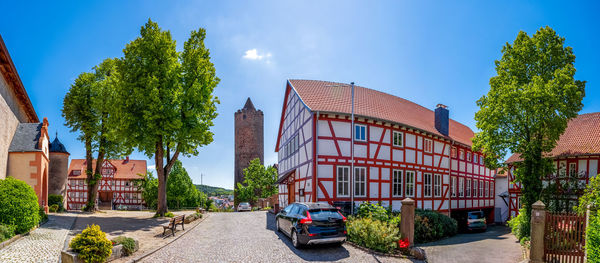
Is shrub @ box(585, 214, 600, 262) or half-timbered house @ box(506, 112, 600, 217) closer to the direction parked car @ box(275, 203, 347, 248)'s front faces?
the half-timbered house

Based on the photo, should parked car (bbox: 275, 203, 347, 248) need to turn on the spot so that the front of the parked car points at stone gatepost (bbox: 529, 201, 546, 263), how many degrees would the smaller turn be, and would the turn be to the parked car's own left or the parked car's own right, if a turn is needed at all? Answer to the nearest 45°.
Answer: approximately 135° to the parked car's own right

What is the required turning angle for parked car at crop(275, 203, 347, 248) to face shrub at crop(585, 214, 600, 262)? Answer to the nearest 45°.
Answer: approximately 180°

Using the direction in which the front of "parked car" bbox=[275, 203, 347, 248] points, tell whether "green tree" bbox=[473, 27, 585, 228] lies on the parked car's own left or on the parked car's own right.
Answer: on the parked car's own right

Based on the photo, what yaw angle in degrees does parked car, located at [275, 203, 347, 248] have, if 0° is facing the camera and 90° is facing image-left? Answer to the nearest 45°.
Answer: approximately 135°

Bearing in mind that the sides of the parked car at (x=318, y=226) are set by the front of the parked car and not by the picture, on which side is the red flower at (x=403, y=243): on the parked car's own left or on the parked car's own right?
on the parked car's own right

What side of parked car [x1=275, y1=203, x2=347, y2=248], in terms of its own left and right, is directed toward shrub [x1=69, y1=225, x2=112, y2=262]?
left

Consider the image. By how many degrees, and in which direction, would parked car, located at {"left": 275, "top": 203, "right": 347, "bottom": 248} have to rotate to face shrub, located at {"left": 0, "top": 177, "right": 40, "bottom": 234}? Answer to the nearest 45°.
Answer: approximately 45° to its left
